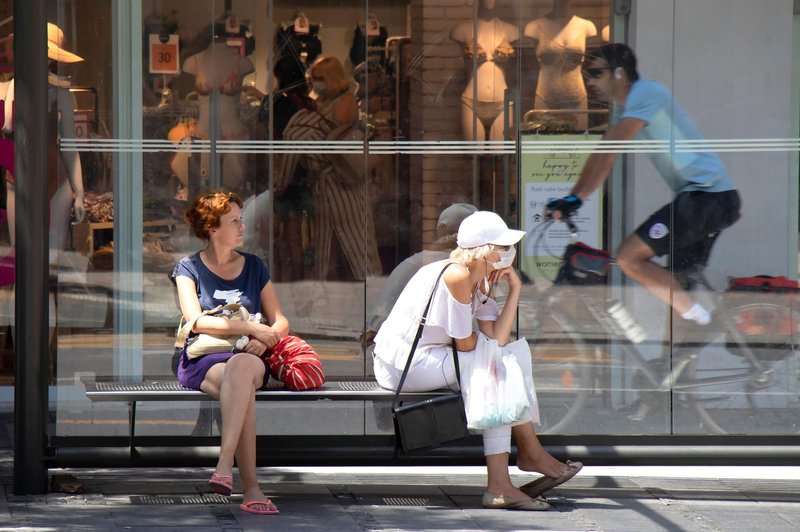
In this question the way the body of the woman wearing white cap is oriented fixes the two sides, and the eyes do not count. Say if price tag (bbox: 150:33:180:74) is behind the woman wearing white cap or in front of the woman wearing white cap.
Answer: behind

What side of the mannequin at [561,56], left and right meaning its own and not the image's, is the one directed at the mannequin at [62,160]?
right

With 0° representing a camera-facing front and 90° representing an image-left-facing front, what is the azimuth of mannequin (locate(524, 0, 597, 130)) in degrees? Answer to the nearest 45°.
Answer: approximately 0°

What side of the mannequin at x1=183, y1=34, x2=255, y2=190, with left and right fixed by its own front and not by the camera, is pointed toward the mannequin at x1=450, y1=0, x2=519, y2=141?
left

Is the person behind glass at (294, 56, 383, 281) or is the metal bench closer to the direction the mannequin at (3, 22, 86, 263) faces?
the metal bench

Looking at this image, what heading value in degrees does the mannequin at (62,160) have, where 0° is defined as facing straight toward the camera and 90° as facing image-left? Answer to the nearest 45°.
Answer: approximately 0°

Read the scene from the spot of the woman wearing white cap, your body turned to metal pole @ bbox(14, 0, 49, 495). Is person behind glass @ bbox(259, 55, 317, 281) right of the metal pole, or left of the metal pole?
right
